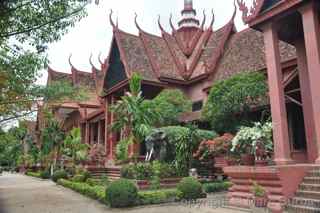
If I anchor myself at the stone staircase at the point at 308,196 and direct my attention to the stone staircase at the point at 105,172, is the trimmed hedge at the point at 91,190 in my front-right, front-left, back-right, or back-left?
front-left

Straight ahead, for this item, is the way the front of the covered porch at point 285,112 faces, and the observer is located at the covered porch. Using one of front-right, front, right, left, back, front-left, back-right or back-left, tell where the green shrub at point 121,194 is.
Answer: front-right

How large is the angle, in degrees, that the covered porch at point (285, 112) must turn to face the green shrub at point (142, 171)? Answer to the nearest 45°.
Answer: approximately 90° to its right

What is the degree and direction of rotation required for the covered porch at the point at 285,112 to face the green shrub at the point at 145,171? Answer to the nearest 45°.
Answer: approximately 90° to its right

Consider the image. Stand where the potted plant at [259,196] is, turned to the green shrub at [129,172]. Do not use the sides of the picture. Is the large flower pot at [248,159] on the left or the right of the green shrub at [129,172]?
right

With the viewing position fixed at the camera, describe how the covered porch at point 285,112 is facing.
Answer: facing the viewer and to the left of the viewer
